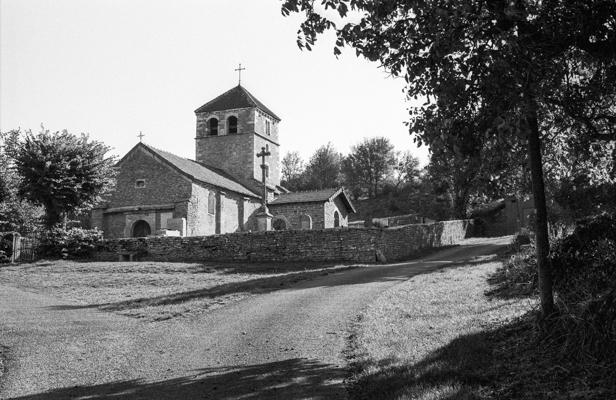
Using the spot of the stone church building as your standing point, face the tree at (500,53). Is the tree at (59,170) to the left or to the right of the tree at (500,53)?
right

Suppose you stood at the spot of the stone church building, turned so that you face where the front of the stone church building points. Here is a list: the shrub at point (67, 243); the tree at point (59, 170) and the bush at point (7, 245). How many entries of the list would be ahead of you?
3

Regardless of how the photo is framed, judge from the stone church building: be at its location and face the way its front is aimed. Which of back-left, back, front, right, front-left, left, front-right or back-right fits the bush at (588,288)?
front-left

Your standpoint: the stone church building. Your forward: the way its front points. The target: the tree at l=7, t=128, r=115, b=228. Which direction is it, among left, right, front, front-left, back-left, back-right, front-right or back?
front

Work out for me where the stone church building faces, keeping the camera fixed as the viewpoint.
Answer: facing the viewer and to the left of the viewer

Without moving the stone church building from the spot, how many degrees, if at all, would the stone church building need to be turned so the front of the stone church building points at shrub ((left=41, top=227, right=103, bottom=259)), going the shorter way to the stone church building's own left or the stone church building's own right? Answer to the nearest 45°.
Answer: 0° — it already faces it

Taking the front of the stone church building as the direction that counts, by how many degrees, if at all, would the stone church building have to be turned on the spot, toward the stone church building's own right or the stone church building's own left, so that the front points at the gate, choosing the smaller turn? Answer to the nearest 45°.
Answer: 0° — it already faces it

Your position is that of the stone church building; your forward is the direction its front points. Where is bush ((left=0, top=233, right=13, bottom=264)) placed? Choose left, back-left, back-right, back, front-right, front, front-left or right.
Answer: front

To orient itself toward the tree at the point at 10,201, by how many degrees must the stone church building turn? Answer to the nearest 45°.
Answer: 0° — it already faces it

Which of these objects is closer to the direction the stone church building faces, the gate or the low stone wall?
the gate

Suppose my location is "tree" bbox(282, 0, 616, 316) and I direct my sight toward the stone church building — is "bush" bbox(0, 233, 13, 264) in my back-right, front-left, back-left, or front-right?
front-left
